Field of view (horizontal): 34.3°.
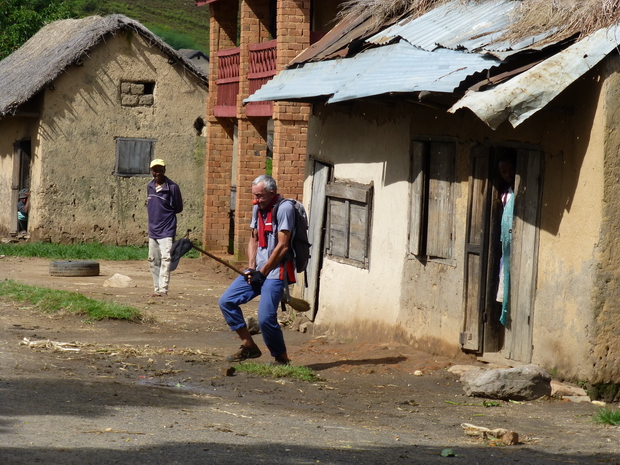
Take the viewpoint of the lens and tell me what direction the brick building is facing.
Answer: facing the viewer and to the left of the viewer

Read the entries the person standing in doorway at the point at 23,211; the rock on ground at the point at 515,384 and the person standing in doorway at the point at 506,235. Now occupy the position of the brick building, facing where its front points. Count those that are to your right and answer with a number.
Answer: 1

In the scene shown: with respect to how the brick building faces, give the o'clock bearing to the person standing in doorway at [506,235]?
The person standing in doorway is roughly at 10 o'clock from the brick building.

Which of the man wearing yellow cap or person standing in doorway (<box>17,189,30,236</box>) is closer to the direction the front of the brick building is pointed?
the man wearing yellow cap

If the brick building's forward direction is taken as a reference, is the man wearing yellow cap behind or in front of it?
in front

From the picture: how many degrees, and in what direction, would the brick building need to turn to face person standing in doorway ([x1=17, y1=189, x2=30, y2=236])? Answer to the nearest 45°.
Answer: approximately 90° to its right

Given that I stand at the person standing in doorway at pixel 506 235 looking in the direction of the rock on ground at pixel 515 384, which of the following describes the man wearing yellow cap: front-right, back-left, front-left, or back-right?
back-right

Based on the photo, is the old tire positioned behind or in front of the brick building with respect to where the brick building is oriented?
in front

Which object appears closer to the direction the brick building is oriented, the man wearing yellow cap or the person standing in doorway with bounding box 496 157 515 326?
the man wearing yellow cap

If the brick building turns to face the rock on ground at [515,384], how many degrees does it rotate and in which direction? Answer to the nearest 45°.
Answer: approximately 45° to its left

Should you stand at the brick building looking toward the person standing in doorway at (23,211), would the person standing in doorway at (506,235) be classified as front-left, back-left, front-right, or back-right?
back-left
